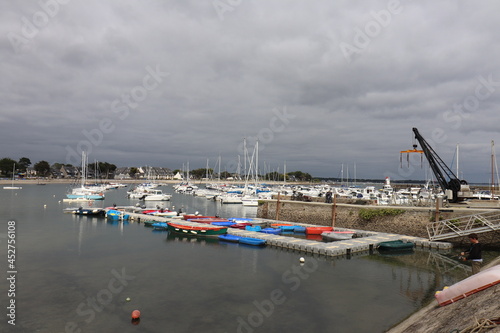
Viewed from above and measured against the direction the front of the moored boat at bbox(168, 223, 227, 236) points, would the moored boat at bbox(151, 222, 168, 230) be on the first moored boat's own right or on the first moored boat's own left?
on the first moored boat's own right

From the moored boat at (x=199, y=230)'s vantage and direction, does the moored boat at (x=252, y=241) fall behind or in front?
behind

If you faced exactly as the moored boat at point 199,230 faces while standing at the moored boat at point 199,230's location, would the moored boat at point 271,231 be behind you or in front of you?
behind

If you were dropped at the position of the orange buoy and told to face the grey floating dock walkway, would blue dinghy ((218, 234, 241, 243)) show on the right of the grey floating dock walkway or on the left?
left

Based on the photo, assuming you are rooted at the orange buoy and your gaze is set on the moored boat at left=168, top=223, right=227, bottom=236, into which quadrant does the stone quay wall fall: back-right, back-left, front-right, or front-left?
front-right

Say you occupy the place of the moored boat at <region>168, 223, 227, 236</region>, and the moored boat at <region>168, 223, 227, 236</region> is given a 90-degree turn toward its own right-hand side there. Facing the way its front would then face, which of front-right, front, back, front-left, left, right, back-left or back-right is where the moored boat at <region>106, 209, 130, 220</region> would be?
front-left

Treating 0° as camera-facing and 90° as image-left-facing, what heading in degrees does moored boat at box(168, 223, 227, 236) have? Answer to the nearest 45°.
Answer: approximately 90°

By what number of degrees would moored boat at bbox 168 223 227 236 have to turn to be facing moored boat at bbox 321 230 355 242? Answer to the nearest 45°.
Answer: approximately 180°

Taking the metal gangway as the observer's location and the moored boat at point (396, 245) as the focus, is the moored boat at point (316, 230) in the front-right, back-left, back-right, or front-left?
front-right

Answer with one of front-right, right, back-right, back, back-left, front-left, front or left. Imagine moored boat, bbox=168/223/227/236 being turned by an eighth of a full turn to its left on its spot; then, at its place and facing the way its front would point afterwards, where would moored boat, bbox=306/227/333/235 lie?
back-left

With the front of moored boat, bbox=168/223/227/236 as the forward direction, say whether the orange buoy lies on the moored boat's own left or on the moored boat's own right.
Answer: on the moored boat's own left

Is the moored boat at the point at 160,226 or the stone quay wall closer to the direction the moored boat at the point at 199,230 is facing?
the moored boat

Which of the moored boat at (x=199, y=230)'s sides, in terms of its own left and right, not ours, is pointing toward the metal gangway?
back
